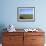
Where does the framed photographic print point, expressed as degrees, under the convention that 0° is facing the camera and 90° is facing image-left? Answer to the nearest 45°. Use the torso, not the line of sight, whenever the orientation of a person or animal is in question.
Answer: approximately 0°
